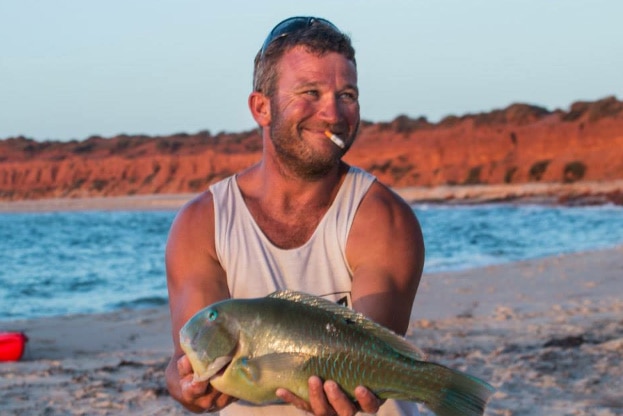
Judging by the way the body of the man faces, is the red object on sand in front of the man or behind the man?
behind

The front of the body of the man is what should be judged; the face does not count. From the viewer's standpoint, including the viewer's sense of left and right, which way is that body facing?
facing the viewer
